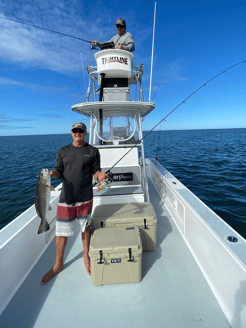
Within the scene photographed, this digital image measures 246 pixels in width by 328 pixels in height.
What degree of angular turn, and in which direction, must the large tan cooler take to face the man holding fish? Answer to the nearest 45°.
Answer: approximately 90° to its right

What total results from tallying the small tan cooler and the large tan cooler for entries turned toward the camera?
2

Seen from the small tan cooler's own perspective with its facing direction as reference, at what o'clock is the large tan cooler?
The large tan cooler is roughly at 7 o'clock from the small tan cooler.

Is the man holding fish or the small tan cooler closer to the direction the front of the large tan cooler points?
the small tan cooler

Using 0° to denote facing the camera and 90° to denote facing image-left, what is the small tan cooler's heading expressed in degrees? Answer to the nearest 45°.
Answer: approximately 0°

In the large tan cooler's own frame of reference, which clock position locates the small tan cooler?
The small tan cooler is roughly at 1 o'clock from the large tan cooler.

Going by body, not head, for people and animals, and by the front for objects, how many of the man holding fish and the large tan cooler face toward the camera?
2

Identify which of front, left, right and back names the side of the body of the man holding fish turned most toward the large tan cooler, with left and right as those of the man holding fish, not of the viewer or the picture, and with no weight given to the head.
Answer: left
